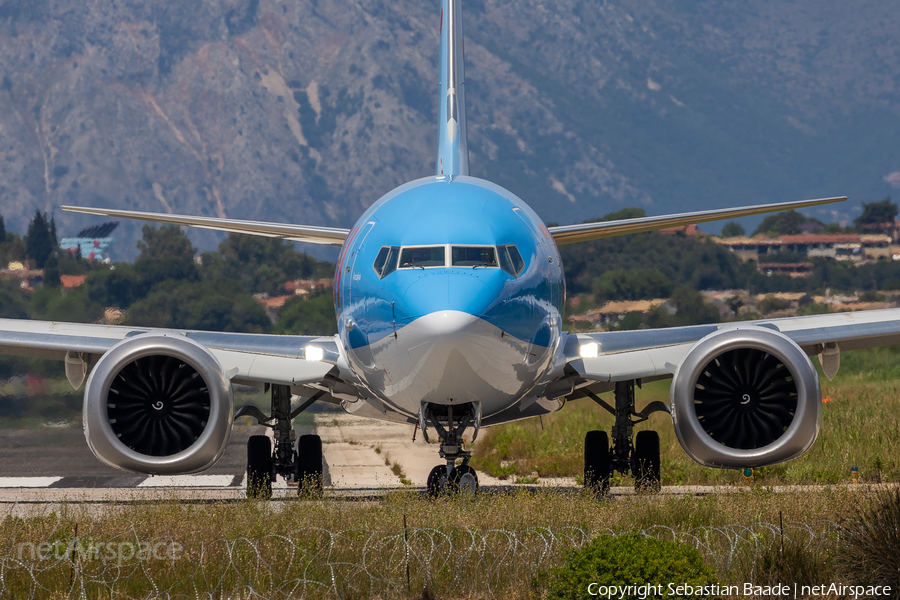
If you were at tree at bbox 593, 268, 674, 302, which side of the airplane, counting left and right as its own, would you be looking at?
back

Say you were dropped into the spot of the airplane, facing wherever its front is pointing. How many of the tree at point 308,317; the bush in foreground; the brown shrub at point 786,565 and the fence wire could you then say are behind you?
1

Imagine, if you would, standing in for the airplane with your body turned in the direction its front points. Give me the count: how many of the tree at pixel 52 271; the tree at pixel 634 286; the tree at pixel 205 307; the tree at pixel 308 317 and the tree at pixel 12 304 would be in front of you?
0

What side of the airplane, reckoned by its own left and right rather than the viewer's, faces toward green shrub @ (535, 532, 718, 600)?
front

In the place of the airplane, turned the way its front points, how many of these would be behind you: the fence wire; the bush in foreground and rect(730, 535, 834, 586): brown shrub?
0

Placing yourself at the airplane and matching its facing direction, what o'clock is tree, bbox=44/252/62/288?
The tree is roughly at 5 o'clock from the airplane.

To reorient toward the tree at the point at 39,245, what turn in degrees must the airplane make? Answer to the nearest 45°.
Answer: approximately 135° to its right

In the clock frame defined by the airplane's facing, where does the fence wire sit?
The fence wire is roughly at 1 o'clock from the airplane.

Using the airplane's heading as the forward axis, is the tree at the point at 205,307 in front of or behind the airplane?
behind

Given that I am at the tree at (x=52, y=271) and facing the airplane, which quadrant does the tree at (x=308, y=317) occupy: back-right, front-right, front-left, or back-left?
front-left

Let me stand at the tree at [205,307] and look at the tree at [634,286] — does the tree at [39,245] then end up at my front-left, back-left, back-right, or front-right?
back-left

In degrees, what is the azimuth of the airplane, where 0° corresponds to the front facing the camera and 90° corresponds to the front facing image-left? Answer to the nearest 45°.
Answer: approximately 0°

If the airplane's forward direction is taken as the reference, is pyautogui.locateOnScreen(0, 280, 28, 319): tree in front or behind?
behind
